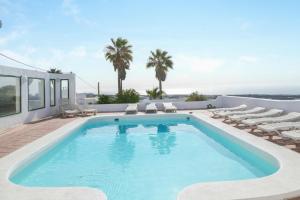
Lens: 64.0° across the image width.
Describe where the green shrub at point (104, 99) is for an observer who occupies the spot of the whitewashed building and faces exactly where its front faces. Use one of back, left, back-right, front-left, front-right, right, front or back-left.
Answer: left

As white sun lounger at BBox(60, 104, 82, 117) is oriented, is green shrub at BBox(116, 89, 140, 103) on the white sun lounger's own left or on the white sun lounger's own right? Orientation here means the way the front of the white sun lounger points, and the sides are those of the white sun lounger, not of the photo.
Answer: on the white sun lounger's own left

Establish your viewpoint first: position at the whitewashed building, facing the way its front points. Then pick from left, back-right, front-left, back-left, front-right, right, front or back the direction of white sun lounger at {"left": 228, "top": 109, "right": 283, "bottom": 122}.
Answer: front

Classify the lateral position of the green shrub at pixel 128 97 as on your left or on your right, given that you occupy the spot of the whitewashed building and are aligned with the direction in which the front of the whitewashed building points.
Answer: on your left

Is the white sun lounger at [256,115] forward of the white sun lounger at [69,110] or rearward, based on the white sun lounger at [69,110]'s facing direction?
forward

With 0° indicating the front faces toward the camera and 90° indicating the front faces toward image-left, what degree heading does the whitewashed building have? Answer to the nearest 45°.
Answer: approximately 315°

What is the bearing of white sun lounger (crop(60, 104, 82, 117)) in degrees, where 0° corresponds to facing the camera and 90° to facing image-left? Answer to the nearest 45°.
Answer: approximately 315°

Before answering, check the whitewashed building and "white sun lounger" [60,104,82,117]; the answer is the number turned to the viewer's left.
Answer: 0
